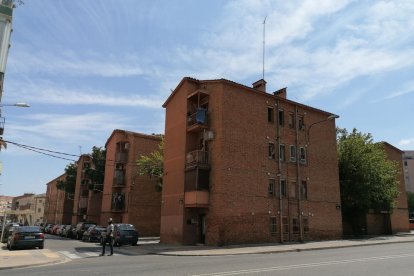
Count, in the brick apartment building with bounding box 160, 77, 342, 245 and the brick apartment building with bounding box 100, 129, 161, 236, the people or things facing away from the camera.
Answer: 0

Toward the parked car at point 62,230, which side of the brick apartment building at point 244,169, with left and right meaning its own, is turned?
right

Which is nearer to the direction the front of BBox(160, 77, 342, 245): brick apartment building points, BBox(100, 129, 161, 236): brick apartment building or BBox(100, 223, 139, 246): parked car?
the parked car

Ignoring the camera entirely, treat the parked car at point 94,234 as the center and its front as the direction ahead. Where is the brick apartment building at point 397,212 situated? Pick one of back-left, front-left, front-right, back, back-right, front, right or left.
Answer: back-left

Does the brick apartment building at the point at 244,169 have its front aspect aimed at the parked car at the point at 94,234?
no

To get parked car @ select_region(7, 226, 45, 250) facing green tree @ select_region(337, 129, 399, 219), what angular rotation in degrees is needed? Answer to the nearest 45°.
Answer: approximately 90° to its right

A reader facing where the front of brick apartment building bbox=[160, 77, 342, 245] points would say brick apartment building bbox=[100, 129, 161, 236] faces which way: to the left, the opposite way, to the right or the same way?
the same way

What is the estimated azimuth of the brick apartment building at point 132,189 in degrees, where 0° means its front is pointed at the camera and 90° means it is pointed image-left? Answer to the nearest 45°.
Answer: approximately 45°

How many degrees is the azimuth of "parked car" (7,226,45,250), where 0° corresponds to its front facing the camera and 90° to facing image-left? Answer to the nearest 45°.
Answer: approximately 180°

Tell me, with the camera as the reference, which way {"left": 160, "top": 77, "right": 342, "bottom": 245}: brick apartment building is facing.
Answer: facing the viewer and to the left of the viewer

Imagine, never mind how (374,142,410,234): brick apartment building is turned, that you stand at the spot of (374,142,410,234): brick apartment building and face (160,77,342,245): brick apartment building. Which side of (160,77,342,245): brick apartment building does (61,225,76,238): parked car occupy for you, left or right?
right
